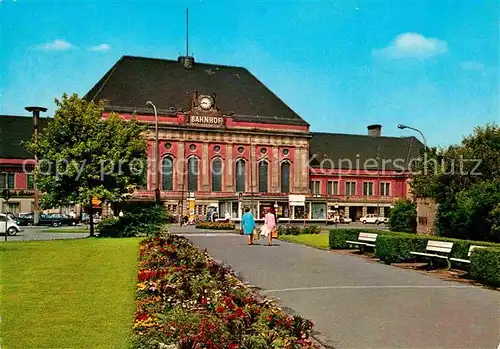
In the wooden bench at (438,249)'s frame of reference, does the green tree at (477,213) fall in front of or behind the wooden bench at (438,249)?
behind

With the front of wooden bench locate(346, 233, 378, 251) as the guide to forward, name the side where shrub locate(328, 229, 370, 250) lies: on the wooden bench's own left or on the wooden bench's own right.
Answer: on the wooden bench's own right

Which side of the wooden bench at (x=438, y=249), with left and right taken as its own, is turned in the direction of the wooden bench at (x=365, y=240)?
right

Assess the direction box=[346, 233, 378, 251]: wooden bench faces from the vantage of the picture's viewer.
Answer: facing the viewer and to the left of the viewer

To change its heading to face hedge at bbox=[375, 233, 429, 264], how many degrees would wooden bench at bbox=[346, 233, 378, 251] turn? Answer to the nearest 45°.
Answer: approximately 45° to its left

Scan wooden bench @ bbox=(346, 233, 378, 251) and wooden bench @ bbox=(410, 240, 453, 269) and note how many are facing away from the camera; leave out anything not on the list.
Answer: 0

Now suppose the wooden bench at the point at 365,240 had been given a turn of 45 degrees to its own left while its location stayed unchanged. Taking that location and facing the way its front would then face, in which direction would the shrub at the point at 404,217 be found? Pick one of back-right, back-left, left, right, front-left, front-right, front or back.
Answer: back

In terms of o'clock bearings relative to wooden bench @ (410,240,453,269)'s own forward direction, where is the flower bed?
The flower bed is roughly at 11 o'clock from the wooden bench.

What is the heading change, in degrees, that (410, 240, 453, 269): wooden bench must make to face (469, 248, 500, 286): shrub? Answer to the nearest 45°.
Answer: approximately 45° to its left

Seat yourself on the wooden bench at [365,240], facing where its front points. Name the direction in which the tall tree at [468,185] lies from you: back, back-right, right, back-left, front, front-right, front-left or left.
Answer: back

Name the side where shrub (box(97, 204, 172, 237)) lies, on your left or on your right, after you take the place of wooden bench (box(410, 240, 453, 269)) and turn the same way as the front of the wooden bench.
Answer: on your right

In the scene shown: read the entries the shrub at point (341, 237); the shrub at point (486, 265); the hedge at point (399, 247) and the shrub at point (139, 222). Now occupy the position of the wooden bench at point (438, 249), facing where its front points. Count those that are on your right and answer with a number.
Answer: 3
